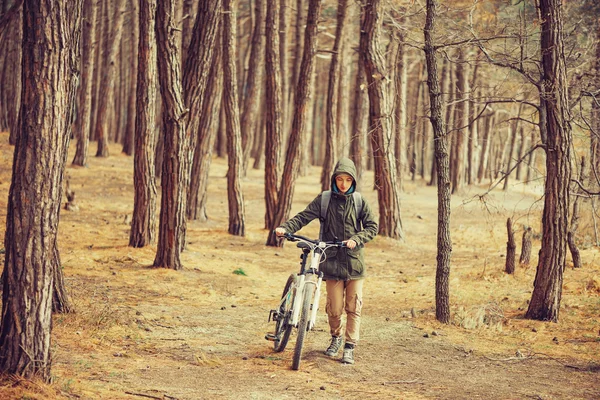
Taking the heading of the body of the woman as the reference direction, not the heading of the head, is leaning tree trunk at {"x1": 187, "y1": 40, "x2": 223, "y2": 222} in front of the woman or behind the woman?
behind

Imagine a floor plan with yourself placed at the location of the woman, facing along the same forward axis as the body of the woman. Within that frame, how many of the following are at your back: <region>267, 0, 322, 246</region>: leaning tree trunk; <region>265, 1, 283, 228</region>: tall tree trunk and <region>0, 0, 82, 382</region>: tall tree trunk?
2

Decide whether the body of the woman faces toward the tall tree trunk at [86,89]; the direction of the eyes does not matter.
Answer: no

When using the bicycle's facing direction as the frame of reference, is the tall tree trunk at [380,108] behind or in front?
behind

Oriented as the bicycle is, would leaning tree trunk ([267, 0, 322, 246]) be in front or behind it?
behind

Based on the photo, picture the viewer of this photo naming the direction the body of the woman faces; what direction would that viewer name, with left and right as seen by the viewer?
facing the viewer

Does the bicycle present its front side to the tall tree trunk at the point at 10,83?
no

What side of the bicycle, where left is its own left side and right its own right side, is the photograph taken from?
front

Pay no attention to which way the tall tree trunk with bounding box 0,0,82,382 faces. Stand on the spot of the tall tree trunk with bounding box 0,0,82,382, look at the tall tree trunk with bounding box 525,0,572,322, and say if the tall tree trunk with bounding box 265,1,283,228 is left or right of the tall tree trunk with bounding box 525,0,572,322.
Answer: left

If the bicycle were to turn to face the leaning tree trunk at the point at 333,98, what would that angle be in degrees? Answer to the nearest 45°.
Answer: approximately 180°

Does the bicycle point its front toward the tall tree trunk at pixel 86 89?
no

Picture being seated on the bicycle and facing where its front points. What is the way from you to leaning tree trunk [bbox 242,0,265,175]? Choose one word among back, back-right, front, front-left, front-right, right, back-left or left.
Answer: back

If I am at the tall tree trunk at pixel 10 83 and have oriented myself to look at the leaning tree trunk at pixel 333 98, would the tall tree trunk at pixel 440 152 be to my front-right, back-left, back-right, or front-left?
front-right

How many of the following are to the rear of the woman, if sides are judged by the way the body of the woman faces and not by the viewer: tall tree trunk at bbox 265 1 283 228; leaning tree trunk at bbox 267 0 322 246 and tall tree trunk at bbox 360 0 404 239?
3

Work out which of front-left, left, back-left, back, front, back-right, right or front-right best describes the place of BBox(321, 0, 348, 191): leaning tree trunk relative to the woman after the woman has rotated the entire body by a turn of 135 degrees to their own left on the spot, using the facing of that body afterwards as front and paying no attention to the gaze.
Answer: front-left

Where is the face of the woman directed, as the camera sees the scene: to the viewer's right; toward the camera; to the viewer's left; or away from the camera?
toward the camera
